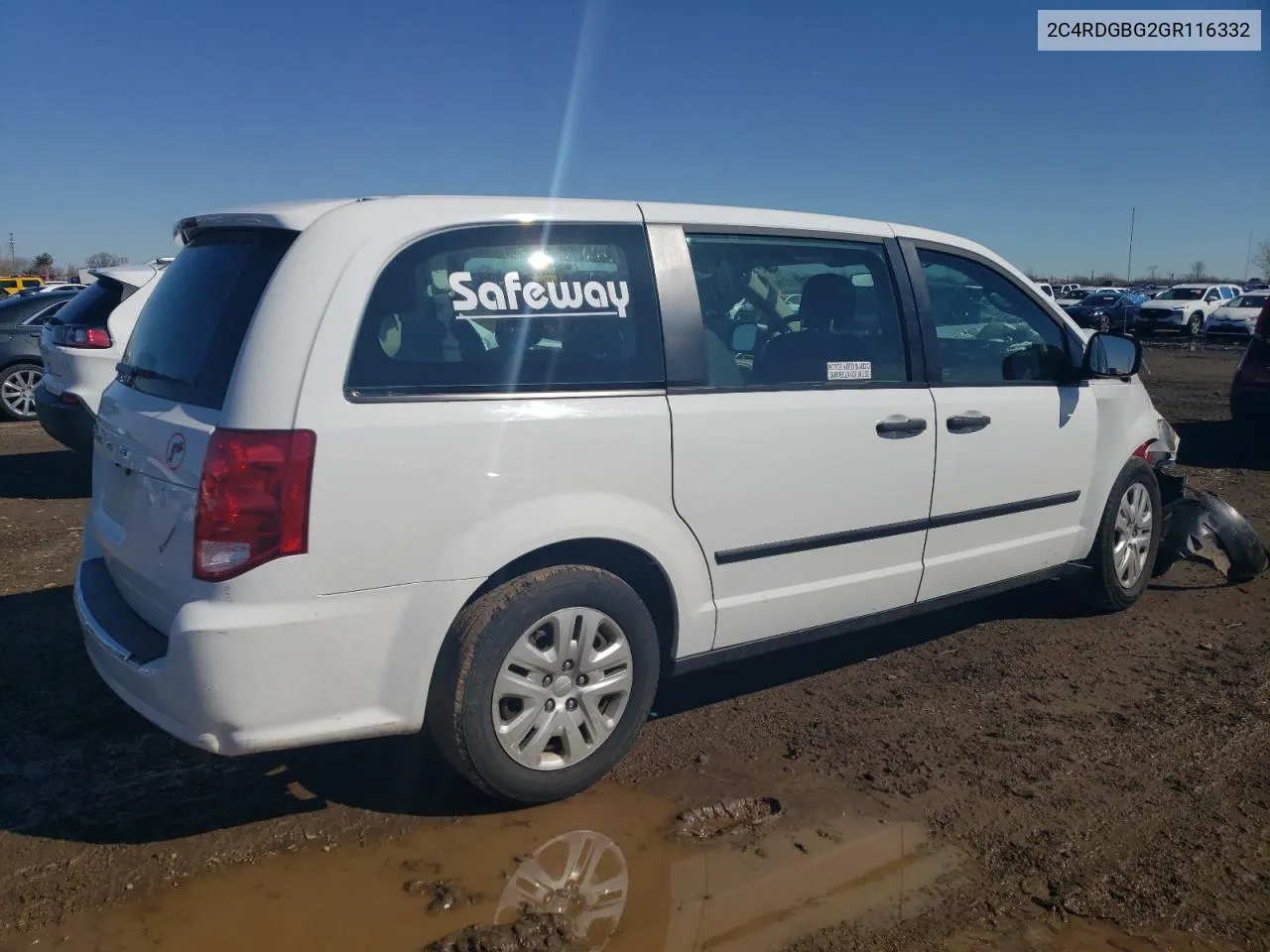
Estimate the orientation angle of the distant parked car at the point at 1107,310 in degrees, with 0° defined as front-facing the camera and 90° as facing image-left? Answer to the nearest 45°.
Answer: approximately 45°

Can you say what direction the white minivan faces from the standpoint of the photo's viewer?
facing away from the viewer and to the right of the viewer

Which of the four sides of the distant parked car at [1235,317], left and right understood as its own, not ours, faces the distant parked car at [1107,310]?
right

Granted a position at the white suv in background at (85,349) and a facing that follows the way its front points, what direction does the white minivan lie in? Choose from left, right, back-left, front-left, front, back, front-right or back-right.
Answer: back-right

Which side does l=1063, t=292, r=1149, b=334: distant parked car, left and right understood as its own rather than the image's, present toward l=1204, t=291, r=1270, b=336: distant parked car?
left

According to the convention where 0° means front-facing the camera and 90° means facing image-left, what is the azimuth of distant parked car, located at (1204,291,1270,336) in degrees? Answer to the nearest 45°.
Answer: approximately 45°

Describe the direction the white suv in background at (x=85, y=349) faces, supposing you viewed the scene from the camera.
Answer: facing away from the viewer and to the right of the viewer

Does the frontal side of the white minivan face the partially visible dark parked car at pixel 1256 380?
yes

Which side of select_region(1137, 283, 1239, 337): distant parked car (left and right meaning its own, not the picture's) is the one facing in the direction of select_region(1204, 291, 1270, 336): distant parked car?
left

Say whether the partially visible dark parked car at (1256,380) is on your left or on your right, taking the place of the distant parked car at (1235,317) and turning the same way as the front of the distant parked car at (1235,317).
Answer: on your left

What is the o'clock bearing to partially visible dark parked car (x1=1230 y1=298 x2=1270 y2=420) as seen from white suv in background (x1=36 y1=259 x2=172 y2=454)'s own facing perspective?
The partially visible dark parked car is roughly at 2 o'clock from the white suv in background.
